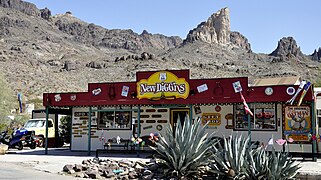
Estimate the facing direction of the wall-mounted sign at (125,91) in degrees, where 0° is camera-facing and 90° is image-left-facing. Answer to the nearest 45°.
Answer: approximately 0°

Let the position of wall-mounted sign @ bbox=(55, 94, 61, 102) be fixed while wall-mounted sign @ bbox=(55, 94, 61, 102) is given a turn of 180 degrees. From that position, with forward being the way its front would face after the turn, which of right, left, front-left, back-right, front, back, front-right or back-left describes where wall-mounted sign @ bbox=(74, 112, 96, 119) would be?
front-right

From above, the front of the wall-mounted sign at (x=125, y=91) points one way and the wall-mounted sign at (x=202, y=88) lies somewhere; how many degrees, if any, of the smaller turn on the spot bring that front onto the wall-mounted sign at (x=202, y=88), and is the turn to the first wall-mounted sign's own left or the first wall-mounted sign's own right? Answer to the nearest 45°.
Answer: approximately 45° to the first wall-mounted sign's own left

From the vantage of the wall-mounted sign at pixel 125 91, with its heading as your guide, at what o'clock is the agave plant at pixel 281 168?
The agave plant is roughly at 11 o'clock from the wall-mounted sign.

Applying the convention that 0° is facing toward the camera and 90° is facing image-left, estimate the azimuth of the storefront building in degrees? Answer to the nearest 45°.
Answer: approximately 0°

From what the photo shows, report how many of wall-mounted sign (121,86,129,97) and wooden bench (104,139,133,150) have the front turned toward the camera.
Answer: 2

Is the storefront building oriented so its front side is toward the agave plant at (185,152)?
yes
